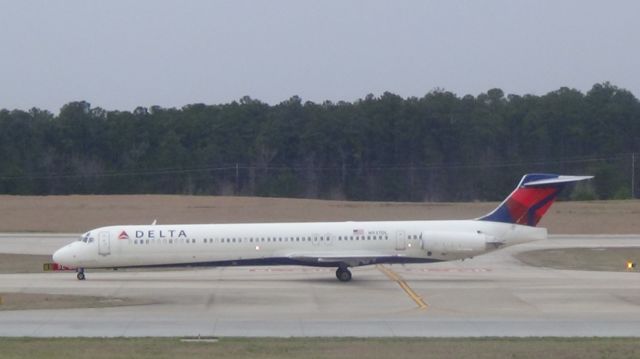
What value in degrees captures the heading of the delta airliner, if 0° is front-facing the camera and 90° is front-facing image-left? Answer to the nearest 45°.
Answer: approximately 90°
